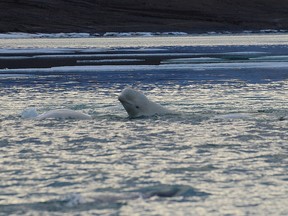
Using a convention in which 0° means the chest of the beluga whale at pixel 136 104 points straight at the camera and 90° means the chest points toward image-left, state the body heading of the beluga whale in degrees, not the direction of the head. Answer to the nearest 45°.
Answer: approximately 90°

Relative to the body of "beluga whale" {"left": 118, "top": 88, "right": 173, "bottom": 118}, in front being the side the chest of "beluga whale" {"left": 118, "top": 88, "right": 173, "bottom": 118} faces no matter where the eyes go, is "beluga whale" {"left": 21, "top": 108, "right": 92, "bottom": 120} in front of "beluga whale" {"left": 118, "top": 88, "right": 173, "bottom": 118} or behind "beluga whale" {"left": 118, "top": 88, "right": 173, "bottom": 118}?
in front
